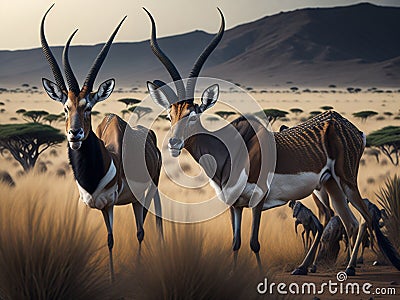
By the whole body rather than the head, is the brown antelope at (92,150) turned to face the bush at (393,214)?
no

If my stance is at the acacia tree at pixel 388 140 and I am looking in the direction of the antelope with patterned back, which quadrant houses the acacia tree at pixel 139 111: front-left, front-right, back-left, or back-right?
back-right

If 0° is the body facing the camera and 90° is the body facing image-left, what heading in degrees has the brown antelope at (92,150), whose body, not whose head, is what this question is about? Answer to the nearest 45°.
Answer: approximately 45°

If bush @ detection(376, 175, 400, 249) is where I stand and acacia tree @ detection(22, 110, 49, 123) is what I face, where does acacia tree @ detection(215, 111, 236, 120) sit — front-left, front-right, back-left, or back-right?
front-right

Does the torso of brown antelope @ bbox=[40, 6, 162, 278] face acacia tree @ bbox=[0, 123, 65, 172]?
no

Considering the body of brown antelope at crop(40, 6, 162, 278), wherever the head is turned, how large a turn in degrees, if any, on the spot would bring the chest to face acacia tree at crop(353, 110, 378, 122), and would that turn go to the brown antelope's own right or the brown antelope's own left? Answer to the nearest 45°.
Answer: approximately 180°

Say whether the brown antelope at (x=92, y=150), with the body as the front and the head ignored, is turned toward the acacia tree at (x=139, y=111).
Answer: no

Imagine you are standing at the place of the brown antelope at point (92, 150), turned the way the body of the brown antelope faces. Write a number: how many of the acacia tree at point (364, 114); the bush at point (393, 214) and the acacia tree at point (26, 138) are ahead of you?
0

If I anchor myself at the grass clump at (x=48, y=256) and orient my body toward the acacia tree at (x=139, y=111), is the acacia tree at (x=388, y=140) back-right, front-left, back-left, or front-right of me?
front-right

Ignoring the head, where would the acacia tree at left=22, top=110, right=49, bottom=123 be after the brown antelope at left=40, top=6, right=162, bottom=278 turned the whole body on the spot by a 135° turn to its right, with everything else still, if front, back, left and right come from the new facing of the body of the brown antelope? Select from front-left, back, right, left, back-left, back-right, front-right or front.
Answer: front

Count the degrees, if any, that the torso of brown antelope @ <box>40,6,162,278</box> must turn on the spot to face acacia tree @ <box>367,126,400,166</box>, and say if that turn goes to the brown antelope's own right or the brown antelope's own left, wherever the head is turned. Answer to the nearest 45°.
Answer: approximately 180°

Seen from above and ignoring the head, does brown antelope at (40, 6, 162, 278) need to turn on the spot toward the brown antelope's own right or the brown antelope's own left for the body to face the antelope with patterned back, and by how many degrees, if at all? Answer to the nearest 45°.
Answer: approximately 135° to the brown antelope's own left

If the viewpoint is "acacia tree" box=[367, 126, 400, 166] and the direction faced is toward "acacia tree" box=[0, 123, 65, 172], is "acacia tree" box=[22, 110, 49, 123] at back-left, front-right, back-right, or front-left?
front-right

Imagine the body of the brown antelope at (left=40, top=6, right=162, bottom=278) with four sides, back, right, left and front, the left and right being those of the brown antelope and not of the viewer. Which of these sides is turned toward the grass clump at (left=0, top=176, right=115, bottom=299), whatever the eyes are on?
front

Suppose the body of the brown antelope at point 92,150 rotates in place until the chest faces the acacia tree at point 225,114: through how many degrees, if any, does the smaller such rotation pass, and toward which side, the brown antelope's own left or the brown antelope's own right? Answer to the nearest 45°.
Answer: approximately 135° to the brown antelope's own right
